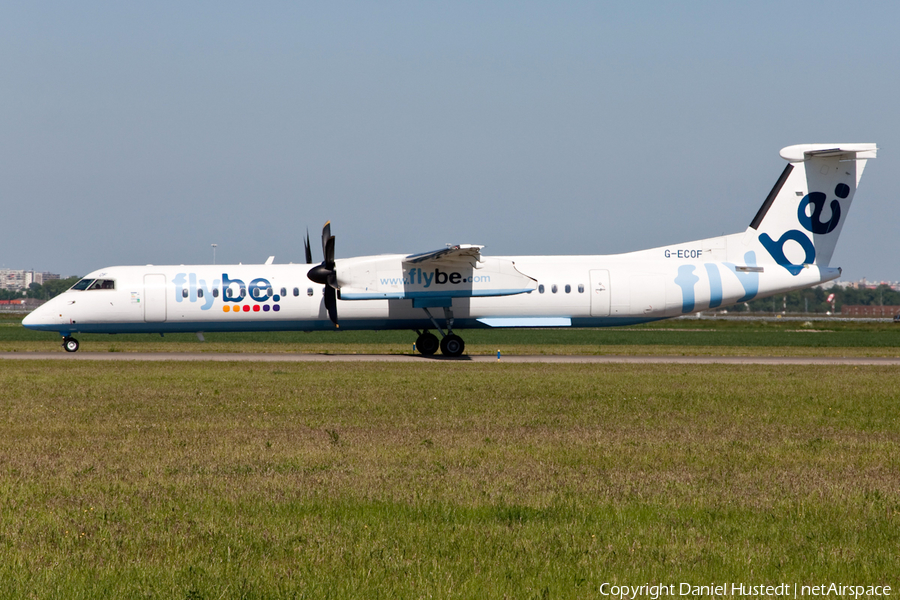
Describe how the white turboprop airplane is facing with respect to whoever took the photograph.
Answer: facing to the left of the viewer
